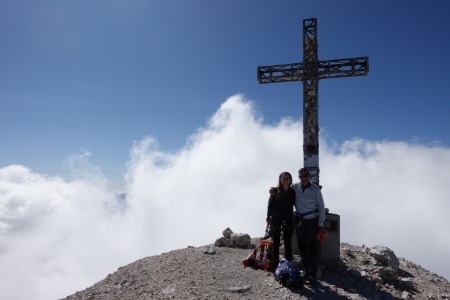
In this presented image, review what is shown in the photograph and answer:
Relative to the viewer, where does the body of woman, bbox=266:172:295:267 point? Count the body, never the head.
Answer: toward the camera

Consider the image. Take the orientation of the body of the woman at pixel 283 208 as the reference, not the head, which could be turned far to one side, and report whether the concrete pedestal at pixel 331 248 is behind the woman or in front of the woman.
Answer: behind

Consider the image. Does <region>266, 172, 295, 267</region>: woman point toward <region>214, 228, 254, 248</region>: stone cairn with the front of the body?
no

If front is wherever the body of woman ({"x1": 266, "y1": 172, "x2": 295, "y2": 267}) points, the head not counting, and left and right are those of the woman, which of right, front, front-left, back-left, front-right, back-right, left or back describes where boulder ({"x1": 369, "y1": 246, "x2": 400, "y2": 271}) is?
back-left

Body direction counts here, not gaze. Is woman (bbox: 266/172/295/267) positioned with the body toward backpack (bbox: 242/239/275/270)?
no
